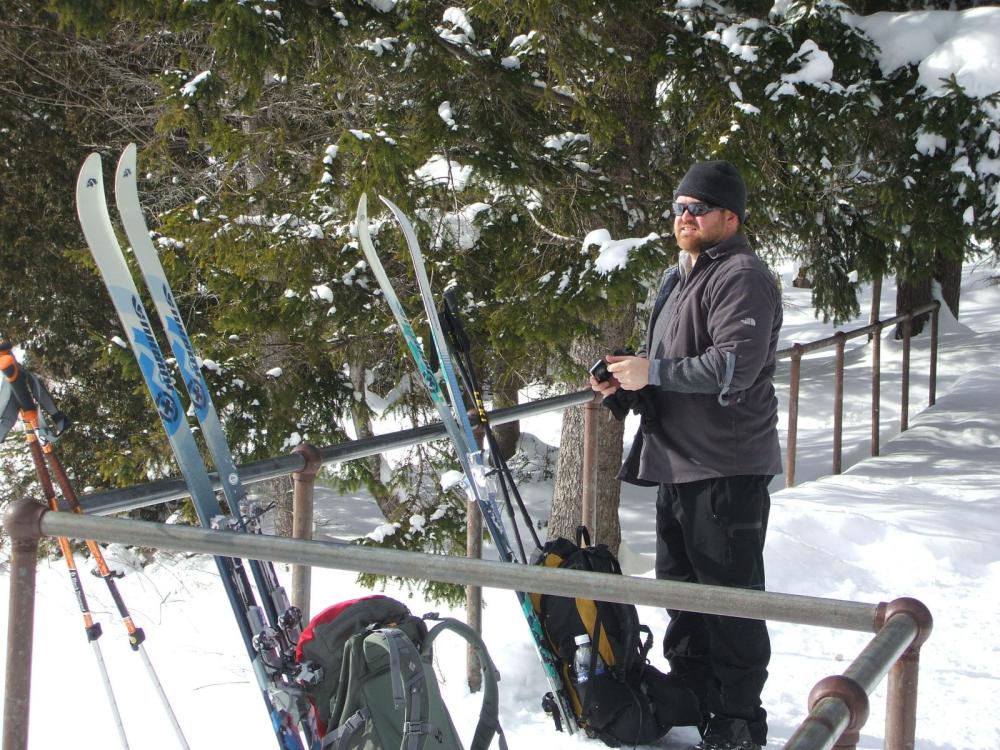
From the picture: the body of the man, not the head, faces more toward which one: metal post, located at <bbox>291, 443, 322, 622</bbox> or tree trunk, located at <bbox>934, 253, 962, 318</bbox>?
the metal post

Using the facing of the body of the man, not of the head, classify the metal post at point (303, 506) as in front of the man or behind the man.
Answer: in front

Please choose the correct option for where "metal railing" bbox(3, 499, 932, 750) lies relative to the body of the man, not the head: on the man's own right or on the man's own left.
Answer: on the man's own left

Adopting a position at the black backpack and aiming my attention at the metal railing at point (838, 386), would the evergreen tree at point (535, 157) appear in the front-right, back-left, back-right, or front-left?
front-left

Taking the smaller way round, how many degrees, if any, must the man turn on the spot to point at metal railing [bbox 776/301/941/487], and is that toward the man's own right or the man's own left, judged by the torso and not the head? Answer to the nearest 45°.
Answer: approximately 90° to the man's own right

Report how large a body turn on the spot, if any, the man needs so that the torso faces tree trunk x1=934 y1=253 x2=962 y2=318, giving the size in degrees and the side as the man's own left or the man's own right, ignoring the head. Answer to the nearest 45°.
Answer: approximately 90° to the man's own right

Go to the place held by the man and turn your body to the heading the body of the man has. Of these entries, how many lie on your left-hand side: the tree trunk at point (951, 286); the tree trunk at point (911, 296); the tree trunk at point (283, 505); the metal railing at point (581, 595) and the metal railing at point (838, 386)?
1

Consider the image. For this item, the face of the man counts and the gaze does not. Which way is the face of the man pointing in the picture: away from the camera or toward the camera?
toward the camera

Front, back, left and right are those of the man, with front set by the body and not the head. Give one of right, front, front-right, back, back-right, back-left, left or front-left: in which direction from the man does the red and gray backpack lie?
front-left

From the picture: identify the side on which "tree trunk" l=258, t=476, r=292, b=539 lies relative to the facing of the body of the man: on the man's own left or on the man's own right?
on the man's own right

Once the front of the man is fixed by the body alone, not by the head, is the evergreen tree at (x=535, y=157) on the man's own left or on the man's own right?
on the man's own right

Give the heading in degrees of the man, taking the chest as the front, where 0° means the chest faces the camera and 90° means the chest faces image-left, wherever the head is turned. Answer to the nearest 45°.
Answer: approximately 90°
